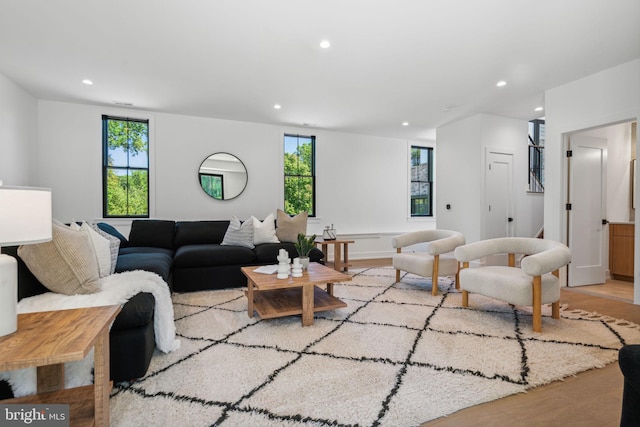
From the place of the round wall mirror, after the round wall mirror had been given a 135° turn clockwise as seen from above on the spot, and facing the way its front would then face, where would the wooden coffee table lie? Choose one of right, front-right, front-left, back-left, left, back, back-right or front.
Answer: back-left

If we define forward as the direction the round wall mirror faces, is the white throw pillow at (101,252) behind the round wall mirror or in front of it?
in front

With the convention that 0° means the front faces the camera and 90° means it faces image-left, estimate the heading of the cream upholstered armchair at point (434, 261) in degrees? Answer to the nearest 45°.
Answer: approximately 45°

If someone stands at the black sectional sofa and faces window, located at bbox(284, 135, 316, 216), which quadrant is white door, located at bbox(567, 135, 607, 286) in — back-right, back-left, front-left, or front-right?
front-right

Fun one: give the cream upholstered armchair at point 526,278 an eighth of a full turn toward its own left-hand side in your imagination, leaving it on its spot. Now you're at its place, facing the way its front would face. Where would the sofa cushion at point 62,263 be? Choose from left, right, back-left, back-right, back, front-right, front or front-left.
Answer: front-right

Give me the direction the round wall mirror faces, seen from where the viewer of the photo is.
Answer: facing the viewer

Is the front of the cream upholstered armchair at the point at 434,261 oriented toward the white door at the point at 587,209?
no

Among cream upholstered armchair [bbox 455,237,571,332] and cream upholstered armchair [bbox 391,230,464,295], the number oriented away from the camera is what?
0

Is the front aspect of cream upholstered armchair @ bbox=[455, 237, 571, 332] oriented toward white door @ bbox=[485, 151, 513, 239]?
no

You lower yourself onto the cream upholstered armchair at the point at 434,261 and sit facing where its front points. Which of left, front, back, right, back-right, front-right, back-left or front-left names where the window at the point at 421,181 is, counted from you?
back-right

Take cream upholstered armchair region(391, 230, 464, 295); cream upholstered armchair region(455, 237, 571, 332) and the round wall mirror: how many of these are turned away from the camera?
0

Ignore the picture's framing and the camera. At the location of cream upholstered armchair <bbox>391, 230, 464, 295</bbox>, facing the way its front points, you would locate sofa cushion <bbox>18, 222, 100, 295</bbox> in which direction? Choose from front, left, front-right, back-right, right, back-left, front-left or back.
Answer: front

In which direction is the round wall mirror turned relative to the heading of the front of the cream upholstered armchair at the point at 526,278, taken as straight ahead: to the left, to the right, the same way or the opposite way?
to the left

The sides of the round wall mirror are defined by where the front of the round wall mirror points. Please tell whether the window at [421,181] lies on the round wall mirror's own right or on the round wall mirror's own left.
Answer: on the round wall mirror's own left

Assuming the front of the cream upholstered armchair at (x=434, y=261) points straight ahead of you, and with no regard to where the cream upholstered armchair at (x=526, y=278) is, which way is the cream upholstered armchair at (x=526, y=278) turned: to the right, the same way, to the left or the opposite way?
the same way

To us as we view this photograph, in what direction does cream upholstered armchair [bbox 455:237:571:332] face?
facing the viewer and to the left of the viewer

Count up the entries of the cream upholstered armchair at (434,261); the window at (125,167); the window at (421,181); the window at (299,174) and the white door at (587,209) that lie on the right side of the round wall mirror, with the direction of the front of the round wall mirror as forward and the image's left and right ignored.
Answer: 1
